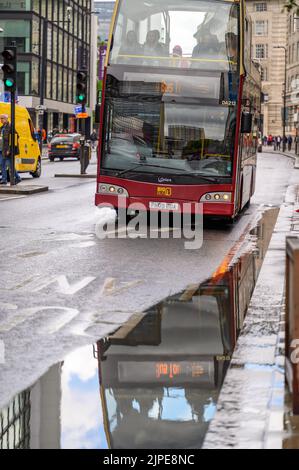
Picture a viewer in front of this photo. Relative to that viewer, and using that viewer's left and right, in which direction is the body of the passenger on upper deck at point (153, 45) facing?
facing the viewer

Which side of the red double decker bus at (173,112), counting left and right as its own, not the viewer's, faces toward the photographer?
front

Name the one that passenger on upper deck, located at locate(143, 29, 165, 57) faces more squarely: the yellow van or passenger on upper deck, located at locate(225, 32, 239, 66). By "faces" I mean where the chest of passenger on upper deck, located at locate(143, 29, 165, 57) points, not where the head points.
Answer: the passenger on upper deck
